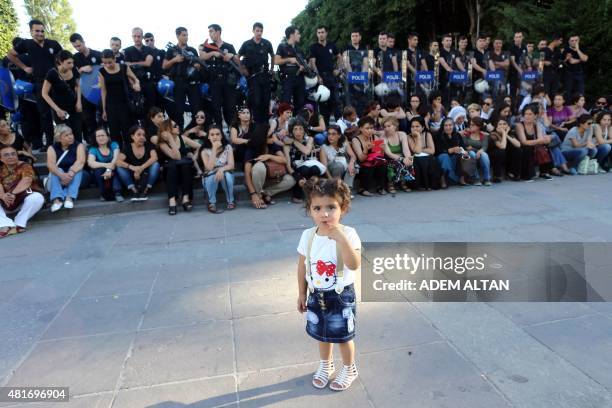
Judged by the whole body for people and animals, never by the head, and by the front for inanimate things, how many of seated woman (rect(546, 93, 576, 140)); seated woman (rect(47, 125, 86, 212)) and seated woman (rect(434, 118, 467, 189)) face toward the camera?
3

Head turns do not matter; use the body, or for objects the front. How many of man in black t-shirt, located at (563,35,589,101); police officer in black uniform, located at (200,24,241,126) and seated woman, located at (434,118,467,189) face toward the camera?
3

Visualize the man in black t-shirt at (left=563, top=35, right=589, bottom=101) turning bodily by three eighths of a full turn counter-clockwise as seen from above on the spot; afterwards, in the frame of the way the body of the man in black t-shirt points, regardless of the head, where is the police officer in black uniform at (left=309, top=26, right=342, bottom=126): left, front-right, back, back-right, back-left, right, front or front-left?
back

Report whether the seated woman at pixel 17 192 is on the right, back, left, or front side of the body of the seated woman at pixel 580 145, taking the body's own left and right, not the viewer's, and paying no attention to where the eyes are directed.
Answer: right

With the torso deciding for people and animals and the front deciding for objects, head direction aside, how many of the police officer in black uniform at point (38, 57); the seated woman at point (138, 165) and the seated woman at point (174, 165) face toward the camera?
3

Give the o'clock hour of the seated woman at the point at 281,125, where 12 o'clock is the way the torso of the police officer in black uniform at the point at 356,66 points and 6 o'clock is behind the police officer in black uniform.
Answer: The seated woman is roughly at 1 o'clock from the police officer in black uniform.
